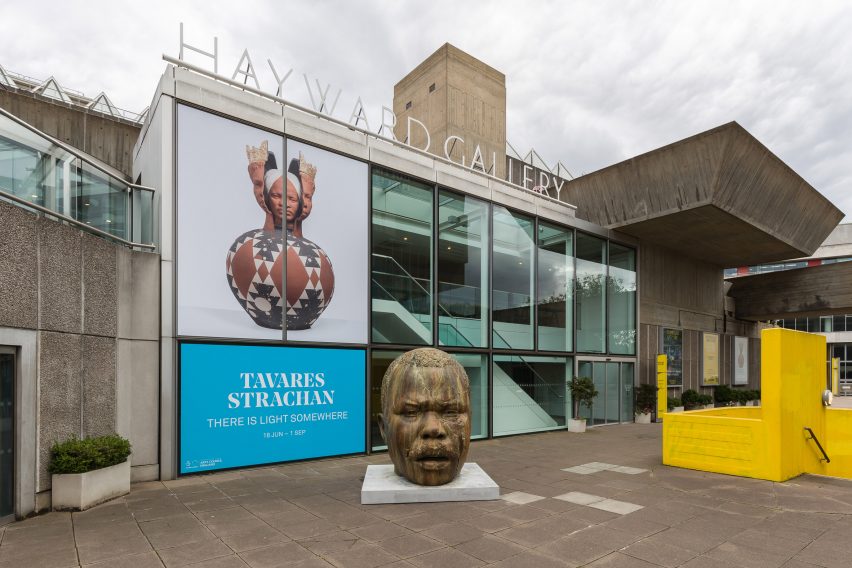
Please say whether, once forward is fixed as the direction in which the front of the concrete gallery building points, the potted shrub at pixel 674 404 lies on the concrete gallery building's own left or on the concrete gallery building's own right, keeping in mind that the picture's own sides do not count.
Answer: on the concrete gallery building's own left

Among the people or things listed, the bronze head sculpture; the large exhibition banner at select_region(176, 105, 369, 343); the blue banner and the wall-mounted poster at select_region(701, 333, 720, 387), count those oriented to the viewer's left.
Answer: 0

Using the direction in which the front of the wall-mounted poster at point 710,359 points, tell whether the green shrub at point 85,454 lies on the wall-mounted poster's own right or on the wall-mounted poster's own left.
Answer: on the wall-mounted poster's own right

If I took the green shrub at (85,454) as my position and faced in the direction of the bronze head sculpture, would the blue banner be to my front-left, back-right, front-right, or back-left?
front-left

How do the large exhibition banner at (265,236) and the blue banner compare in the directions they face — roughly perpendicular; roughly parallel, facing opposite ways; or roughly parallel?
roughly parallel

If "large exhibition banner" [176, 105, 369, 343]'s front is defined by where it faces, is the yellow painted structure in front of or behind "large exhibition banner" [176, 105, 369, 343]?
in front

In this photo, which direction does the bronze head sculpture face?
toward the camera

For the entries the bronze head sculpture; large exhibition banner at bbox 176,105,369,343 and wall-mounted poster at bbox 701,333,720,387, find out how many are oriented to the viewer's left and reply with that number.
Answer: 0

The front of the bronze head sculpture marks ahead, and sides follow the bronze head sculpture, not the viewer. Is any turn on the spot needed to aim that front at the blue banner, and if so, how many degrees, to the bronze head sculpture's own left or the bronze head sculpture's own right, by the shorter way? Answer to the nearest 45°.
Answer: approximately 135° to the bronze head sculpture's own right

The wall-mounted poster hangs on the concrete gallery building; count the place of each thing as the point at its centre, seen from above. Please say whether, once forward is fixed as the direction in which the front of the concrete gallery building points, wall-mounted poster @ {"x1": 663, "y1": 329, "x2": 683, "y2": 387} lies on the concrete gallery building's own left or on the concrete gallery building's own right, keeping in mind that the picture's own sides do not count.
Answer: on the concrete gallery building's own left

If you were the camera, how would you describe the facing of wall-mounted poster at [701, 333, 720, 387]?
facing the viewer and to the right of the viewer

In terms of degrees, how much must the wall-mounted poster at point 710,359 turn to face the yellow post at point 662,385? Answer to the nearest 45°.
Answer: approximately 45° to its right

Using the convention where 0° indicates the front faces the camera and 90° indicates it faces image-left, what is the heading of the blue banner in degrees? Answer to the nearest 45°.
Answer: approximately 315°
